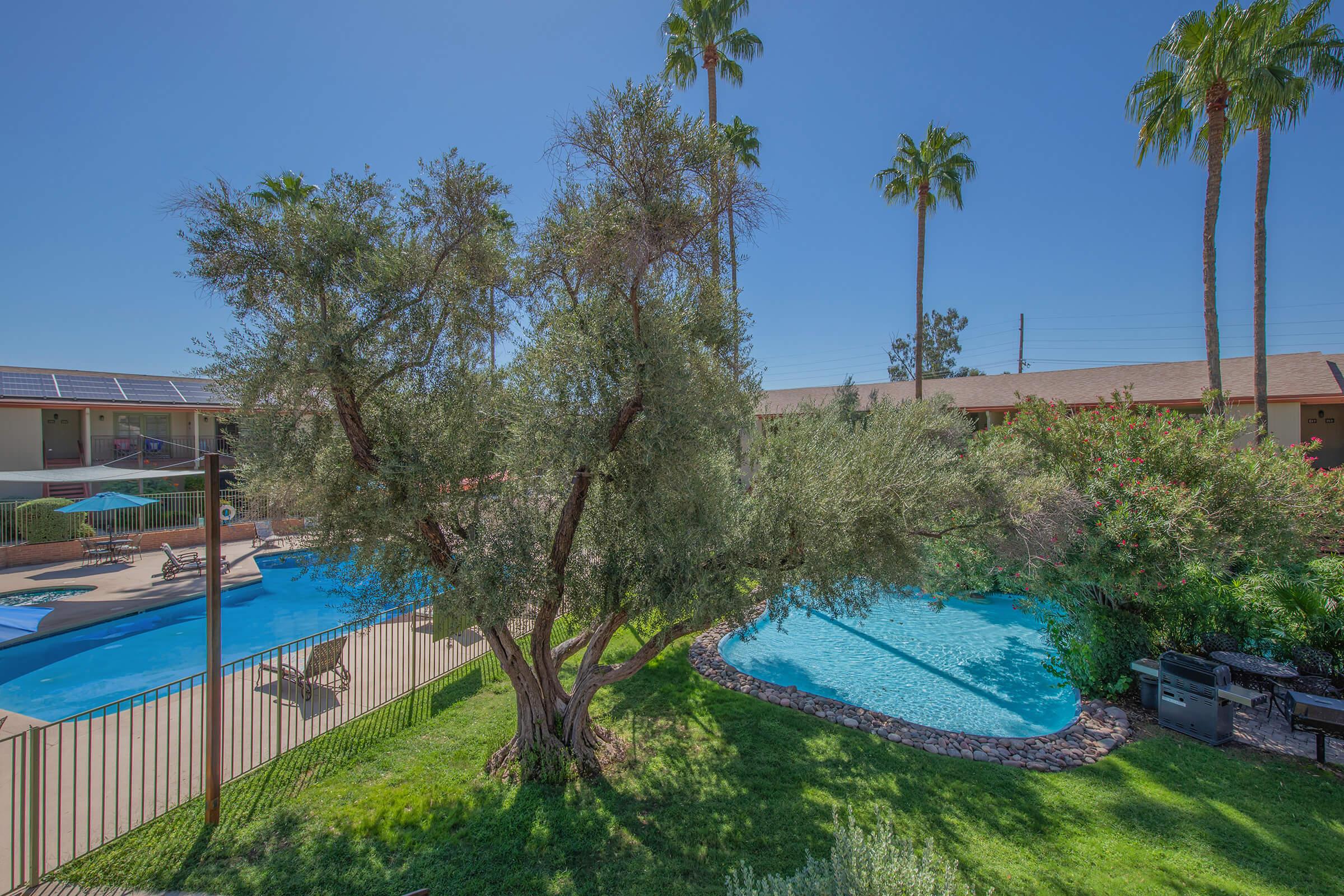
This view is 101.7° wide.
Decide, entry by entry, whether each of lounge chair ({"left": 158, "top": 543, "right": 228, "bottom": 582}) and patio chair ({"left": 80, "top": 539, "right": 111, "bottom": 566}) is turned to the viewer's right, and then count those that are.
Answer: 2

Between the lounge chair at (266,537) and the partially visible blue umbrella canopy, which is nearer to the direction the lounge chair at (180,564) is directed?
the lounge chair

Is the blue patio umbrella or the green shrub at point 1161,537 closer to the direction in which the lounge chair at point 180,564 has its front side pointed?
the green shrub

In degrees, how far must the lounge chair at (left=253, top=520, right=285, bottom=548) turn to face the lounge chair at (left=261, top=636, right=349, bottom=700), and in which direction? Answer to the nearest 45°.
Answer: approximately 45° to its right

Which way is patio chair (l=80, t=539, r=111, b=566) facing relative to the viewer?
to the viewer's right

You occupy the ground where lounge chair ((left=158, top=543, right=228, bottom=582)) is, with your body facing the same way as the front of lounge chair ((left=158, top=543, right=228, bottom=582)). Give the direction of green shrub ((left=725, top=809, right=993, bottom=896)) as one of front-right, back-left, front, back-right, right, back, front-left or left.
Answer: right

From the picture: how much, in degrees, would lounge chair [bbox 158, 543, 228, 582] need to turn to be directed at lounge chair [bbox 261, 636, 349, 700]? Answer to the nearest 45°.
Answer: approximately 90° to its right

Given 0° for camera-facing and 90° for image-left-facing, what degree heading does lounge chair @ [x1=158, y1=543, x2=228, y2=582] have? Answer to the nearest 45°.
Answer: approximately 270°

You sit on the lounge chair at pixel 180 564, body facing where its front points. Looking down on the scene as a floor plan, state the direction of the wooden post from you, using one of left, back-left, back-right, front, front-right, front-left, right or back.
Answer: right
